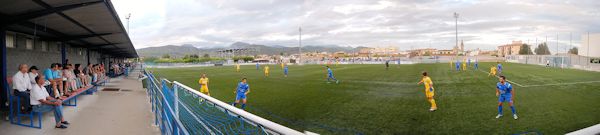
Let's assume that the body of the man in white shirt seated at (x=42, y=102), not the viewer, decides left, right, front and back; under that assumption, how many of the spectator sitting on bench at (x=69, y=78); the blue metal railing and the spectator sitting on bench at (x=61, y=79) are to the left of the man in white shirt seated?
2

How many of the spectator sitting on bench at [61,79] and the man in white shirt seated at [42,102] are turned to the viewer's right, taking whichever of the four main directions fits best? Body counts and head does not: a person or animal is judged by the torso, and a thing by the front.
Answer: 2

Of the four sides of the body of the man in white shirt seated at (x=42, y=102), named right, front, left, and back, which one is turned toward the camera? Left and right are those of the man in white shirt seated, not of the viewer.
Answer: right

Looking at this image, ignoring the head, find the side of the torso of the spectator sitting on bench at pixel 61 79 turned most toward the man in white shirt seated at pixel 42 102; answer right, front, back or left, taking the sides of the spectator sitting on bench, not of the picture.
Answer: right

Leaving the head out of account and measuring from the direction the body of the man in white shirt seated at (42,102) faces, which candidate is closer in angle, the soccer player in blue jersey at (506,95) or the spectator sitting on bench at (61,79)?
the soccer player in blue jersey

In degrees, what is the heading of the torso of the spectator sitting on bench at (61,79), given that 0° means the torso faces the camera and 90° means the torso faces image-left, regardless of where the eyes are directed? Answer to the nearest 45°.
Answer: approximately 270°

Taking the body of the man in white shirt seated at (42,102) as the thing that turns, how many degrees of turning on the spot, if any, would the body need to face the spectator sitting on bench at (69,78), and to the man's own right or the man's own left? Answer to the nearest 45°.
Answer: approximately 90° to the man's own left

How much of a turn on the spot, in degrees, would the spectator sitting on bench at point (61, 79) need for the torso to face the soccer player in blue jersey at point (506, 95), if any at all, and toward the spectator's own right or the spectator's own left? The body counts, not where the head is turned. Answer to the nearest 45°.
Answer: approximately 45° to the spectator's own right

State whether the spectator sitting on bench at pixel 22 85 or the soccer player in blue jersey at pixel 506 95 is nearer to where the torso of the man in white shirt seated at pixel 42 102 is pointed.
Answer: the soccer player in blue jersey
